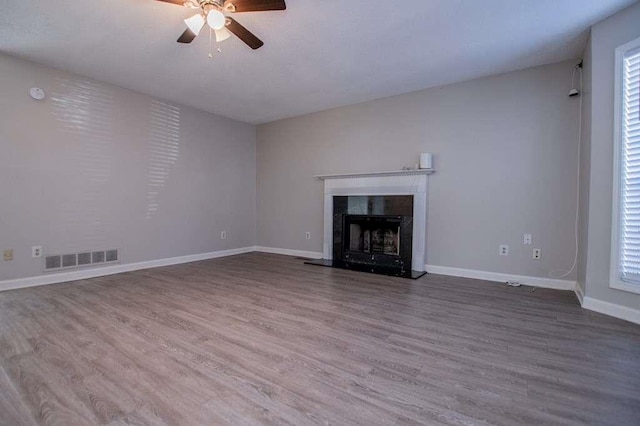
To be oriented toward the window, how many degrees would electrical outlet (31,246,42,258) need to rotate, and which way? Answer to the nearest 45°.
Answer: approximately 45° to its left

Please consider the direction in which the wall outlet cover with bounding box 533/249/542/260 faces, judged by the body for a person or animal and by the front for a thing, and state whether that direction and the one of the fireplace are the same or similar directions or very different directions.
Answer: same or similar directions

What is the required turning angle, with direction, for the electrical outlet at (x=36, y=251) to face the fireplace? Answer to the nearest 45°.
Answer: approximately 45° to its left

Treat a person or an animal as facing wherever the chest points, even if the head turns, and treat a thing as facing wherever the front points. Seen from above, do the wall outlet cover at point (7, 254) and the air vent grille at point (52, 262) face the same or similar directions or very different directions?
same or similar directions

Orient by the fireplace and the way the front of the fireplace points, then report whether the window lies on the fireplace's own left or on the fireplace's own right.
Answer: on the fireplace's own left

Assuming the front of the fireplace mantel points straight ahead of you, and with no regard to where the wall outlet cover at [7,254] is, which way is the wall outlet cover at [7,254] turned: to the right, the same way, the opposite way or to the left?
to the left

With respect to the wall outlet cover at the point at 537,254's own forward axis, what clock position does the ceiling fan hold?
The ceiling fan is roughly at 1 o'clock from the wall outlet cover.

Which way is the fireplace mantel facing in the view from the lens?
facing the viewer and to the left of the viewer

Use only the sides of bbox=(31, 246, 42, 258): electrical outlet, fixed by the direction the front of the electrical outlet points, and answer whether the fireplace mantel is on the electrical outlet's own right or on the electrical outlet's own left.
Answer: on the electrical outlet's own left

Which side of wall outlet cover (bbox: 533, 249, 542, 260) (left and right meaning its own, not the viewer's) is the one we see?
front
